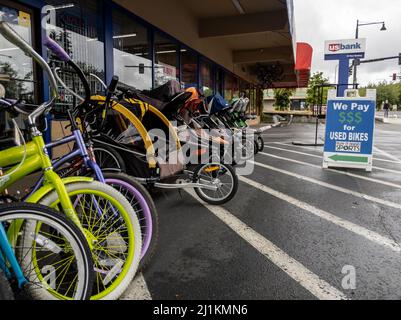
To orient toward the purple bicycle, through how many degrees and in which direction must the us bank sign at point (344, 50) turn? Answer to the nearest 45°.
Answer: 0° — it already faces it

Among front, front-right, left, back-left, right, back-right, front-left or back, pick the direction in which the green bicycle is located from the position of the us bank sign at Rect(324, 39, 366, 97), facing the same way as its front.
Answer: front

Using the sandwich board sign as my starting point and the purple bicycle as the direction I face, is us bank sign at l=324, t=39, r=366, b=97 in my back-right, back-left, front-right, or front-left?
back-right

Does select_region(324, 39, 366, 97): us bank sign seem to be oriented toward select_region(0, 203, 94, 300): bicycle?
yes

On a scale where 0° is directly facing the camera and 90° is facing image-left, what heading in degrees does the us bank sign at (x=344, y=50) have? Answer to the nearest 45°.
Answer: approximately 0°
